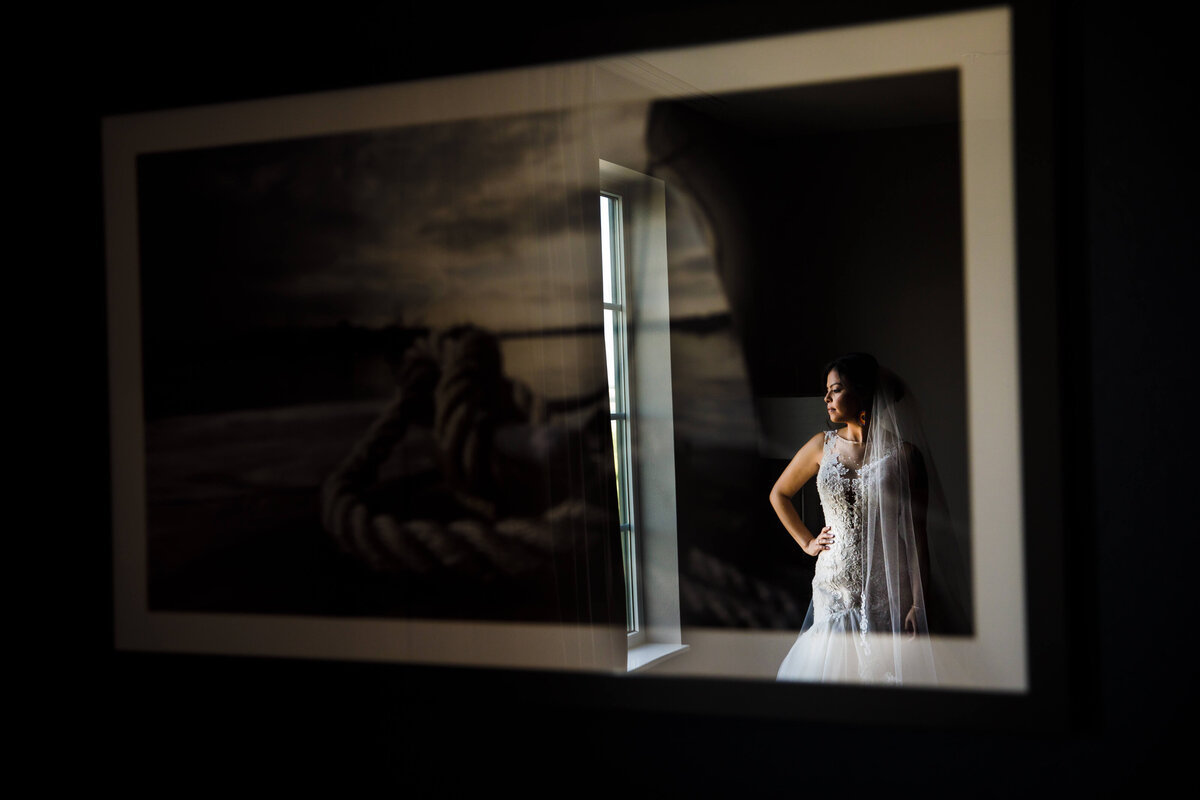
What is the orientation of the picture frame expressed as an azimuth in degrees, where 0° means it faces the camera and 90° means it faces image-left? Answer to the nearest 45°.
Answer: approximately 45°
